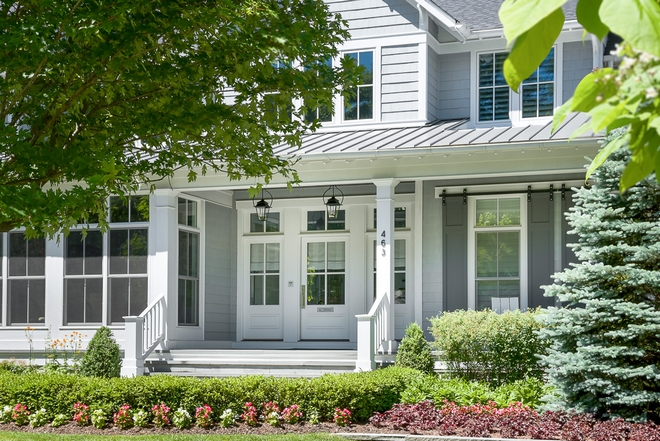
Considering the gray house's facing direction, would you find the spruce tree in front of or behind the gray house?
in front

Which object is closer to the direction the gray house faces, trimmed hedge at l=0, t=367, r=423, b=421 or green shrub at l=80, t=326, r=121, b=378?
the trimmed hedge

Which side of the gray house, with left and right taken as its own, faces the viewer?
front

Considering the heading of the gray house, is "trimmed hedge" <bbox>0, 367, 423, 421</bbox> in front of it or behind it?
in front

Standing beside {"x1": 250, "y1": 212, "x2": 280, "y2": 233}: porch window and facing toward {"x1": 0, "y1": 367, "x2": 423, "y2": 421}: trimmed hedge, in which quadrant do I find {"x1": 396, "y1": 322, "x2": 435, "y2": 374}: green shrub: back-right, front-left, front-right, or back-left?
front-left

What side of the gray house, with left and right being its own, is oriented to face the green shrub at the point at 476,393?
front
